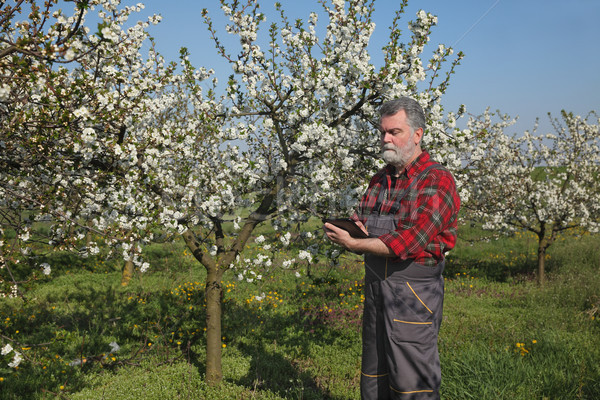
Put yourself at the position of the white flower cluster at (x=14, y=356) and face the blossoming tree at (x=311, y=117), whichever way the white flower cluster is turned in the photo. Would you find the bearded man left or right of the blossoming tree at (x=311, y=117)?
right

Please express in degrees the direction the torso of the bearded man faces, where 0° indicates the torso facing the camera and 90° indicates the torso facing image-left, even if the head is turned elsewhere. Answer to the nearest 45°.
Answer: approximately 45°

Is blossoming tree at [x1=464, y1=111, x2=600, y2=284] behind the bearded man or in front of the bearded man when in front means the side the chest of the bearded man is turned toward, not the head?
behind

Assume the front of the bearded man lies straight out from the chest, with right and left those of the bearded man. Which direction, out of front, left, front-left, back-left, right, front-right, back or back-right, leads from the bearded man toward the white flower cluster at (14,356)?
front-right

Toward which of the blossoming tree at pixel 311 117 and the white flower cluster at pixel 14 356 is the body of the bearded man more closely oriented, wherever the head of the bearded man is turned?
the white flower cluster

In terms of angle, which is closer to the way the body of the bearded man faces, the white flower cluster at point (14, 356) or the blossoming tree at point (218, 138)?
the white flower cluster

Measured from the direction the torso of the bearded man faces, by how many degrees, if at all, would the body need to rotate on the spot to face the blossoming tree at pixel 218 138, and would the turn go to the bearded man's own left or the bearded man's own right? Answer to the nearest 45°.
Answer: approximately 90° to the bearded man's own right
